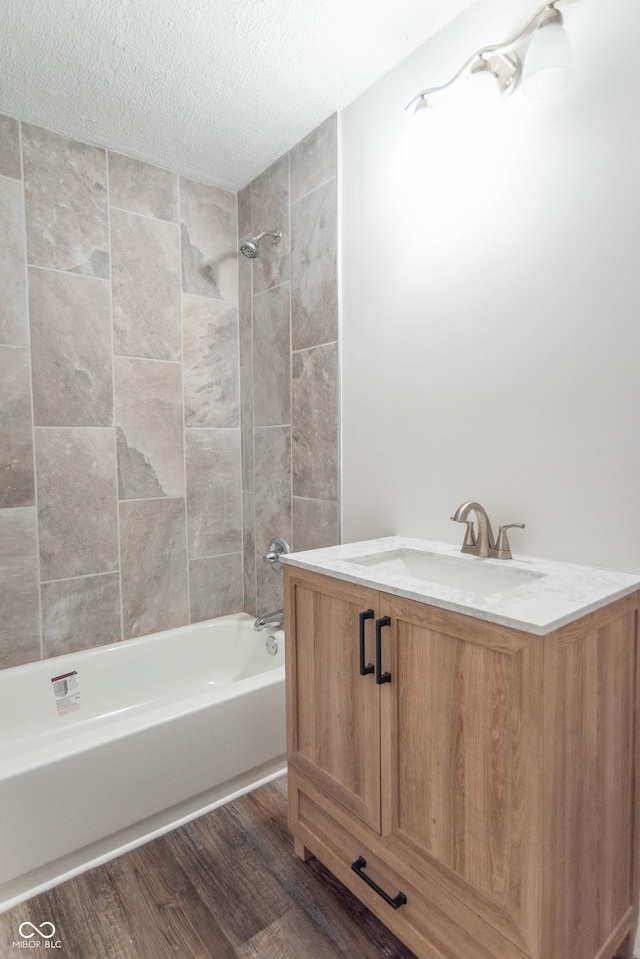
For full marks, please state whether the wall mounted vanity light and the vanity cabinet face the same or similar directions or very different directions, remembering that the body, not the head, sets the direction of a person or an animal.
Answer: same or similar directions

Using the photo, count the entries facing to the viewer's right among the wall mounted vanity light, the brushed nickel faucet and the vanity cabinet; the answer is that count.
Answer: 0

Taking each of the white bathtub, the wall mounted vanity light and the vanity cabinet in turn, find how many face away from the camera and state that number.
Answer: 0

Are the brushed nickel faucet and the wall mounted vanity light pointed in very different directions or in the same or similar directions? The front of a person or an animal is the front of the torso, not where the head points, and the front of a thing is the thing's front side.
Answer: same or similar directions

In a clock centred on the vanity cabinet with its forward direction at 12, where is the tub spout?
The tub spout is roughly at 3 o'clock from the vanity cabinet.

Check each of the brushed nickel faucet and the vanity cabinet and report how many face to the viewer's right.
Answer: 0

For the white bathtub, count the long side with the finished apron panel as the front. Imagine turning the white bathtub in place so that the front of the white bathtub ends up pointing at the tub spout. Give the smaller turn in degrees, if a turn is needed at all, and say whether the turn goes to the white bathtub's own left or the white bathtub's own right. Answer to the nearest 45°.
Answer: approximately 90° to the white bathtub's own left

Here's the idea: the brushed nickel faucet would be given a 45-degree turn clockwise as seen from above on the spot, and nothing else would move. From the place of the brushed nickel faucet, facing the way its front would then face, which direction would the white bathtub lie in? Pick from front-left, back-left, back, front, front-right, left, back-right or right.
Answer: front

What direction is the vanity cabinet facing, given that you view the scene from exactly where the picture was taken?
facing the viewer and to the left of the viewer

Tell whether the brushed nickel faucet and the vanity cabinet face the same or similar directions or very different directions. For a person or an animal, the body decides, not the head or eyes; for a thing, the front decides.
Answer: same or similar directions

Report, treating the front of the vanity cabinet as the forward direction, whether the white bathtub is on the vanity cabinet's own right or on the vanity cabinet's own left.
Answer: on the vanity cabinet's own right
